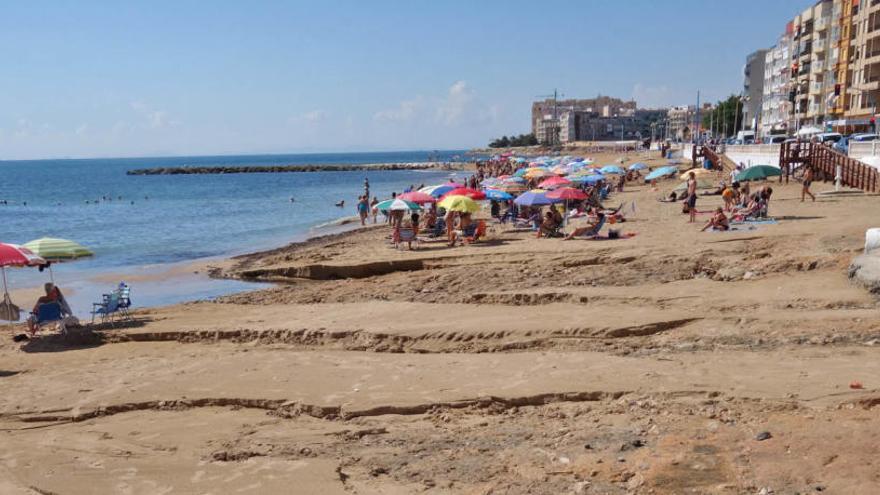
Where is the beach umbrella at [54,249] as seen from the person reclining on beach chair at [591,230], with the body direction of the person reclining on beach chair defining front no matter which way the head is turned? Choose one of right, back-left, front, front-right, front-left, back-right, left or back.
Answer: front-left

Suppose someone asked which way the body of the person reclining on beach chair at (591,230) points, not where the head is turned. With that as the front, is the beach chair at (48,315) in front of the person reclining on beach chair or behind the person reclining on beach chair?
in front

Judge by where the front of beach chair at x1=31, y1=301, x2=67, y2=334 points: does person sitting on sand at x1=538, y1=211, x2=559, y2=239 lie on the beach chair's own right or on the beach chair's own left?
on the beach chair's own right

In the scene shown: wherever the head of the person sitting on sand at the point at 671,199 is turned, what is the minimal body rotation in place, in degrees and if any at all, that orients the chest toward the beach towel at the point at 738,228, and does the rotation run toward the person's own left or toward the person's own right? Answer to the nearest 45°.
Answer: approximately 90° to the person's own left

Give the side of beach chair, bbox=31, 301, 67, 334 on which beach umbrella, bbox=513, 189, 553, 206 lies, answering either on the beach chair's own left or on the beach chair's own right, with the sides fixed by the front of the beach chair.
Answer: on the beach chair's own right

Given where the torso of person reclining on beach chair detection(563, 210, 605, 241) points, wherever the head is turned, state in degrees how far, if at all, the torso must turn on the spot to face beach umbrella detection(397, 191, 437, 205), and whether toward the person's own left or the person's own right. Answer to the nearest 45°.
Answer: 0° — they already face it

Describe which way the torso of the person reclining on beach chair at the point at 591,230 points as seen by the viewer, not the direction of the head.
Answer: to the viewer's left

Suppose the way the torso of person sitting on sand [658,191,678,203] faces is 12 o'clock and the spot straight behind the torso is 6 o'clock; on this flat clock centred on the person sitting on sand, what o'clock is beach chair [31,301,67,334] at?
The beach chair is roughly at 10 o'clock from the person sitting on sand.

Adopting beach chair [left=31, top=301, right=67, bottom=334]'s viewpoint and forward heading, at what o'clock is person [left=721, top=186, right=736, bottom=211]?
The person is roughly at 3 o'clock from the beach chair.

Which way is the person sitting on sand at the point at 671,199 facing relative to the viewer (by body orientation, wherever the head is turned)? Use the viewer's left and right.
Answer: facing to the left of the viewer
